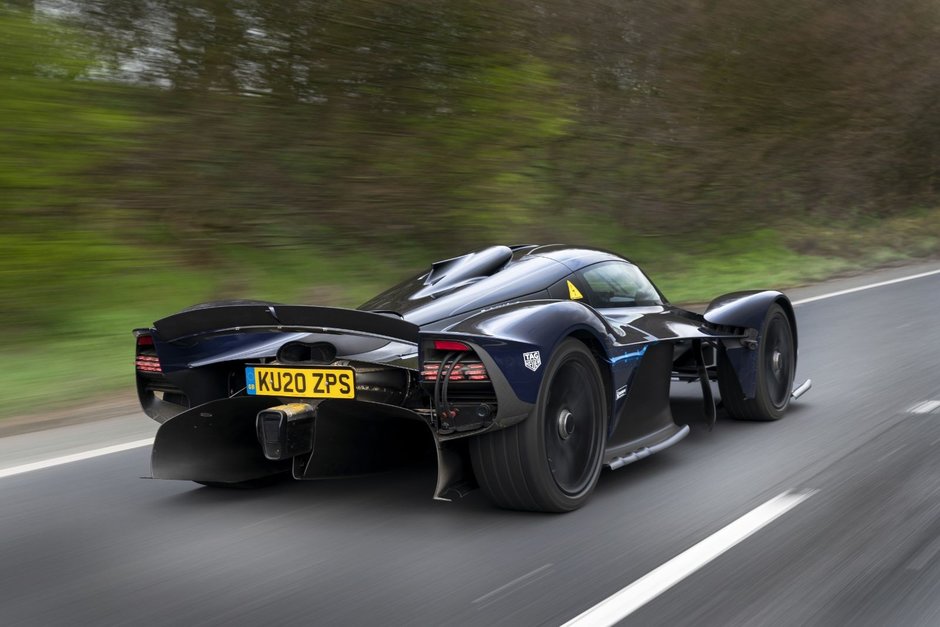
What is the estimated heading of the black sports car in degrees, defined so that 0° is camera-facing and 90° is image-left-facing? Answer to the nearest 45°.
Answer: approximately 225°
